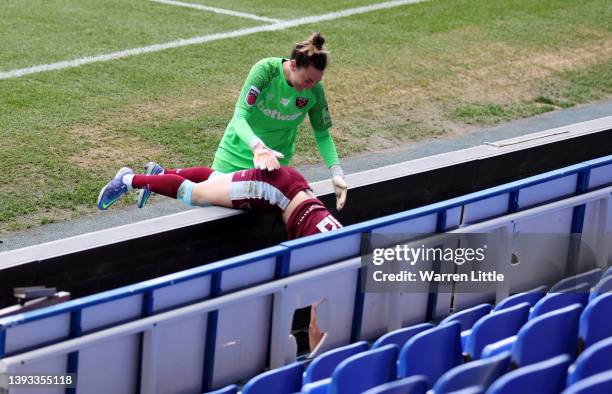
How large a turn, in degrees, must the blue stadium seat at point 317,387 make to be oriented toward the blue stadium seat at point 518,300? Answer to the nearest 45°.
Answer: approximately 90° to its right

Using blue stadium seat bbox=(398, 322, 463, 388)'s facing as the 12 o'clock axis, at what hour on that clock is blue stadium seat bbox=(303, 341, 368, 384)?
blue stadium seat bbox=(303, 341, 368, 384) is roughly at 10 o'clock from blue stadium seat bbox=(398, 322, 463, 388).

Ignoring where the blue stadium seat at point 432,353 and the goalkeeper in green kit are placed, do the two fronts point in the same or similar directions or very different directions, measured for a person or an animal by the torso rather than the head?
very different directions

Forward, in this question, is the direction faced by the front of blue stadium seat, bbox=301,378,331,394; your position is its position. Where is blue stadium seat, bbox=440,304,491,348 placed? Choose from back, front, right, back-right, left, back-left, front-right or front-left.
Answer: right

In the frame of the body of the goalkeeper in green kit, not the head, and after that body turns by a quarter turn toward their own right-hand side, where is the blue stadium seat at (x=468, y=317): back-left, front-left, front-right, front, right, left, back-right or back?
left

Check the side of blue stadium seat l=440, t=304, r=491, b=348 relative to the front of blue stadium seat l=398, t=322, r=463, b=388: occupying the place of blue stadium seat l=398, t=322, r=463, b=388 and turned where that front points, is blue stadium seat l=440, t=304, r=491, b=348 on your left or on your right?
on your right

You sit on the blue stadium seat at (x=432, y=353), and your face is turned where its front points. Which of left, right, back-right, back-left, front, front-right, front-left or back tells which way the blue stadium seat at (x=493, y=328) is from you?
right

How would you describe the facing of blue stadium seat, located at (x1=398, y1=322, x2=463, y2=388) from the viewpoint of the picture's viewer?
facing away from the viewer and to the left of the viewer

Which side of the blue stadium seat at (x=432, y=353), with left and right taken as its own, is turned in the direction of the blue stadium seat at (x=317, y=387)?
left

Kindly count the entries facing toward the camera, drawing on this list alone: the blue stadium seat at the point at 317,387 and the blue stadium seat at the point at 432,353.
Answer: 0

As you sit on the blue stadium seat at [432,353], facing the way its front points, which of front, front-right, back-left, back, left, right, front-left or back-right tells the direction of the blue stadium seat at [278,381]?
left

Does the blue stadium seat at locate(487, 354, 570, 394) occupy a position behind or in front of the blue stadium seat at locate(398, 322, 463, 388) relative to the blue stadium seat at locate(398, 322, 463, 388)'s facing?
behind

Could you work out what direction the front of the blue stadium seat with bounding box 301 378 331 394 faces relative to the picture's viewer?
facing away from the viewer and to the left of the viewer

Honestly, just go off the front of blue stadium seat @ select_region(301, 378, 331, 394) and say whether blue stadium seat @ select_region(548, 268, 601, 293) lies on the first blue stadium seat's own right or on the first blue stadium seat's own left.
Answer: on the first blue stadium seat's own right

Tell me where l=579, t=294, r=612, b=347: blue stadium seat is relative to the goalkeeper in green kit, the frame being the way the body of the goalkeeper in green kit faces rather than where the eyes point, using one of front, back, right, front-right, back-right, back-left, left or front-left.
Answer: front
